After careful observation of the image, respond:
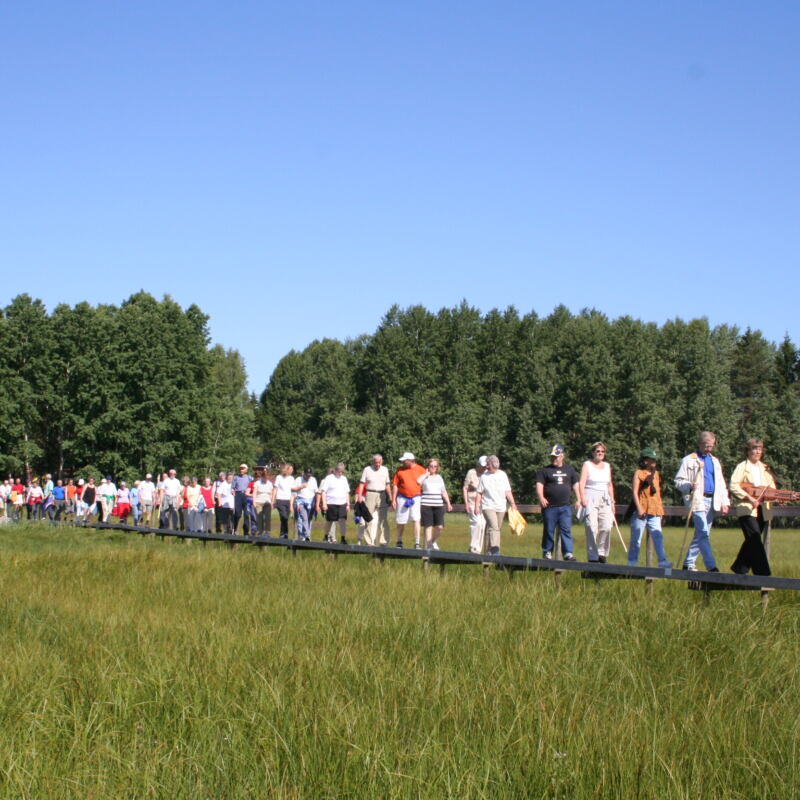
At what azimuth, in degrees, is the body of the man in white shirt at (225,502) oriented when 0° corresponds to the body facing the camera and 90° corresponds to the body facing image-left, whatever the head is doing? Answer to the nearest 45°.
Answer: approximately 315°

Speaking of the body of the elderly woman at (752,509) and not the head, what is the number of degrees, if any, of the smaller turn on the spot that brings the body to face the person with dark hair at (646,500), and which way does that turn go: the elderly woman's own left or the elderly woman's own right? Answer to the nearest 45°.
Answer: approximately 180°

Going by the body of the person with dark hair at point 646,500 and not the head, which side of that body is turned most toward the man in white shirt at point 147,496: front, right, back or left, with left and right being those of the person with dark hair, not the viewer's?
back

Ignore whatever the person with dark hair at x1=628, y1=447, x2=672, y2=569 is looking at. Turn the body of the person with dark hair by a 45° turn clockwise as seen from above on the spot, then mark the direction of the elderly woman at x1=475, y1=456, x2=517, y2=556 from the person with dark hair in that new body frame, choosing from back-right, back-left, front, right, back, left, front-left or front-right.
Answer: back-right

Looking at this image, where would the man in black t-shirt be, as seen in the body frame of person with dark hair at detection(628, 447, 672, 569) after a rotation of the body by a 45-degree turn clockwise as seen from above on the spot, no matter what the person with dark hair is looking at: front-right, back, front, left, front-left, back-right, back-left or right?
back-right

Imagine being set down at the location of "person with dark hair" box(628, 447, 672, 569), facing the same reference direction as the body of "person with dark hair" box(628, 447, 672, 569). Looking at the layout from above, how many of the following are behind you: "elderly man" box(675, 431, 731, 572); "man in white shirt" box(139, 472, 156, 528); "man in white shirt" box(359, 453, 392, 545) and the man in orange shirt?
3

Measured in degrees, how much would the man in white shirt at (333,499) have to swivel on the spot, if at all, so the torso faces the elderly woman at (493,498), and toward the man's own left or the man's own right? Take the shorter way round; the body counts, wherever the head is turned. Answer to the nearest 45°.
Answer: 0° — they already face them

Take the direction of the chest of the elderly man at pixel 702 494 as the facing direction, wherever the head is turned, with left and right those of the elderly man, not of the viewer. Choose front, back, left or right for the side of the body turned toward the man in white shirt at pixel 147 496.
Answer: back

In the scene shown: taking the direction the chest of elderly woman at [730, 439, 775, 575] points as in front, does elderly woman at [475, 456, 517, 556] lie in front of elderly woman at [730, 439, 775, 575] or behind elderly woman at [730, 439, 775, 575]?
behind

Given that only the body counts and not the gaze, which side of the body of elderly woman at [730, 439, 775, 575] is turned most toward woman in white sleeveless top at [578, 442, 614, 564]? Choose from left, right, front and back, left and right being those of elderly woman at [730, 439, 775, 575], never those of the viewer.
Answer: back

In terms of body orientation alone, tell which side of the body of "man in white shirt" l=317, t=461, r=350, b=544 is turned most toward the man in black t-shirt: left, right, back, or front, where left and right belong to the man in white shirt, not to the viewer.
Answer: front

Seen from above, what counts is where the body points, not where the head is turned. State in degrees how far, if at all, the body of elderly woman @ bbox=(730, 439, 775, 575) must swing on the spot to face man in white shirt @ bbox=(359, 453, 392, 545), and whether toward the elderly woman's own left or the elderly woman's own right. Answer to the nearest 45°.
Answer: approximately 180°
